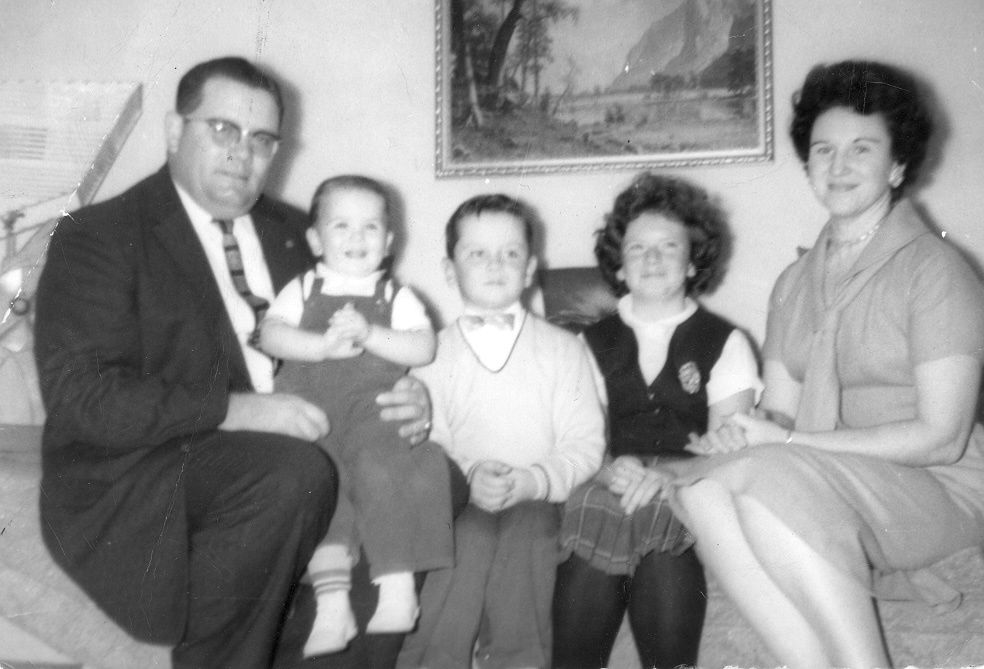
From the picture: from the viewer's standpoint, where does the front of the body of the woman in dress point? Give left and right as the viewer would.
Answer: facing the viewer and to the left of the viewer

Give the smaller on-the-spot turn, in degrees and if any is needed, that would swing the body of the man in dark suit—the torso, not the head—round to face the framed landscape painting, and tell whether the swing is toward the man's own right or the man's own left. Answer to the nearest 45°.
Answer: approximately 90° to the man's own left

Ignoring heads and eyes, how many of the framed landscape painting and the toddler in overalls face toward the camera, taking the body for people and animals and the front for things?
2

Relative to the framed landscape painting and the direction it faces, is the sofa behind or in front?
in front

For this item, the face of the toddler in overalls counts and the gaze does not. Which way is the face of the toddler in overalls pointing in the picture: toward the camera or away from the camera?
toward the camera

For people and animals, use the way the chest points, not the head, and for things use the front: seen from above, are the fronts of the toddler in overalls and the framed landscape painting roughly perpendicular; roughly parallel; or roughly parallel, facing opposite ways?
roughly parallel

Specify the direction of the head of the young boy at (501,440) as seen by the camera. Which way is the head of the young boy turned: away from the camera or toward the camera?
toward the camera

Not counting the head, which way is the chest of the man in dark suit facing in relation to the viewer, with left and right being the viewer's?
facing the viewer and to the right of the viewer

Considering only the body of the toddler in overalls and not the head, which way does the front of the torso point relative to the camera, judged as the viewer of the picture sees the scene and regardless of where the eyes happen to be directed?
toward the camera

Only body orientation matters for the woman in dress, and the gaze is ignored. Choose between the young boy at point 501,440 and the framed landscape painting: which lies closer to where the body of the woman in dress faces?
the young boy

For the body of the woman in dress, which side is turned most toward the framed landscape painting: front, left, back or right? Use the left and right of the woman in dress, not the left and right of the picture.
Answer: right

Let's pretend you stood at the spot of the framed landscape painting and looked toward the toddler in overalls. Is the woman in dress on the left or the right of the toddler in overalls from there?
left

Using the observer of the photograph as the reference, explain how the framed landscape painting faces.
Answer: facing the viewer
